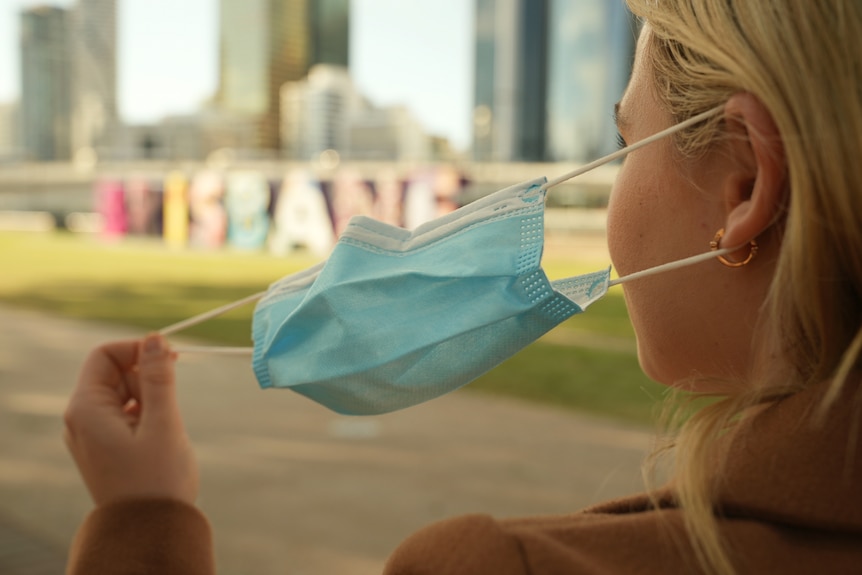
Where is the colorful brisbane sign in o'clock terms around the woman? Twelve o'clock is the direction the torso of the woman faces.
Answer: The colorful brisbane sign is roughly at 1 o'clock from the woman.

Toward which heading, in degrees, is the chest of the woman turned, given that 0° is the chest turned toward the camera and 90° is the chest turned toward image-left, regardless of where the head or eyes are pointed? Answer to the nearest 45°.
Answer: approximately 135°

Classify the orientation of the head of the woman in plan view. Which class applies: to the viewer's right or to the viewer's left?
to the viewer's left
